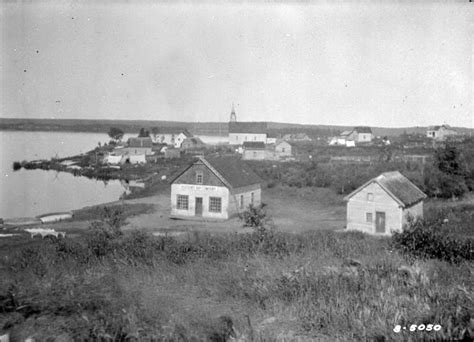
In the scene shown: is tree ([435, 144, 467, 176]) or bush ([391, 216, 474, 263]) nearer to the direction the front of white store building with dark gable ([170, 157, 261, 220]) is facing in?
the bush

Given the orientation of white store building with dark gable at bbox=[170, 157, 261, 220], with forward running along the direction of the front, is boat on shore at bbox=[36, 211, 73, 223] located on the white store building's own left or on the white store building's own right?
on the white store building's own right

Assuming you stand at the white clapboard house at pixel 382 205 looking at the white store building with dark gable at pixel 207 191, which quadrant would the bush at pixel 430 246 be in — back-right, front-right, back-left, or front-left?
back-left

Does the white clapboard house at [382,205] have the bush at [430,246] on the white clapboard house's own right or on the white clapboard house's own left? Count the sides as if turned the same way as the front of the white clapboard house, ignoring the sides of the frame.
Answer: on the white clapboard house's own left

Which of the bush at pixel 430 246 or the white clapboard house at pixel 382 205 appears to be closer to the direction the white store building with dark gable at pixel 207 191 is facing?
the bush

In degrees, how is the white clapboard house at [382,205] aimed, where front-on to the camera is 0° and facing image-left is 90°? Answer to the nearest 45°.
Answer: approximately 45°

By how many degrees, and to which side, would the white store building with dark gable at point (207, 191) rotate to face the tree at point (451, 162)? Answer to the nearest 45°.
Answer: approximately 180°

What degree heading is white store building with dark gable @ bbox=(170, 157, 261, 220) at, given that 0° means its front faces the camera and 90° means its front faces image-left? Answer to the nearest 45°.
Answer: approximately 45°

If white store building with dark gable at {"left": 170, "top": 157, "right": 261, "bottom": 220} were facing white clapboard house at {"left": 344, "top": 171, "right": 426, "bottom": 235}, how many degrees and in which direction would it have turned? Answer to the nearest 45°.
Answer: approximately 90° to its left

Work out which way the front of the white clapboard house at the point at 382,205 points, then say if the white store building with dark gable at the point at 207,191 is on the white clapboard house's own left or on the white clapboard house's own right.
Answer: on the white clapboard house's own right
